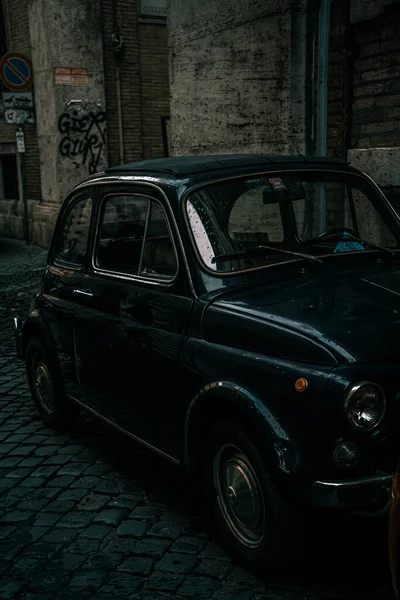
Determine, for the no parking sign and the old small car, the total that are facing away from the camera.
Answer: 0

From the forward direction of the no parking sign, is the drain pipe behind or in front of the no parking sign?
in front

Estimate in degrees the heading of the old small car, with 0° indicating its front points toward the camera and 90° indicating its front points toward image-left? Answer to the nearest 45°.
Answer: approximately 315°

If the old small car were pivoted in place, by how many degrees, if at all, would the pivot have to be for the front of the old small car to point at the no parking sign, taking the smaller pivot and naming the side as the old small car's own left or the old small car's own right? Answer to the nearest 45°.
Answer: approximately 135° to the old small car's own left

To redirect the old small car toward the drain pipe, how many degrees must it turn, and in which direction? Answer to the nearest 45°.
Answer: approximately 135° to its left

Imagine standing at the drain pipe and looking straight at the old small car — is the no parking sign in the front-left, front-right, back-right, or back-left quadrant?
back-right

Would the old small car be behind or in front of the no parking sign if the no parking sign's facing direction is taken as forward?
in front

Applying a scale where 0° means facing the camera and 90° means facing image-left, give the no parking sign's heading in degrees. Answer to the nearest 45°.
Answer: approximately 0°
